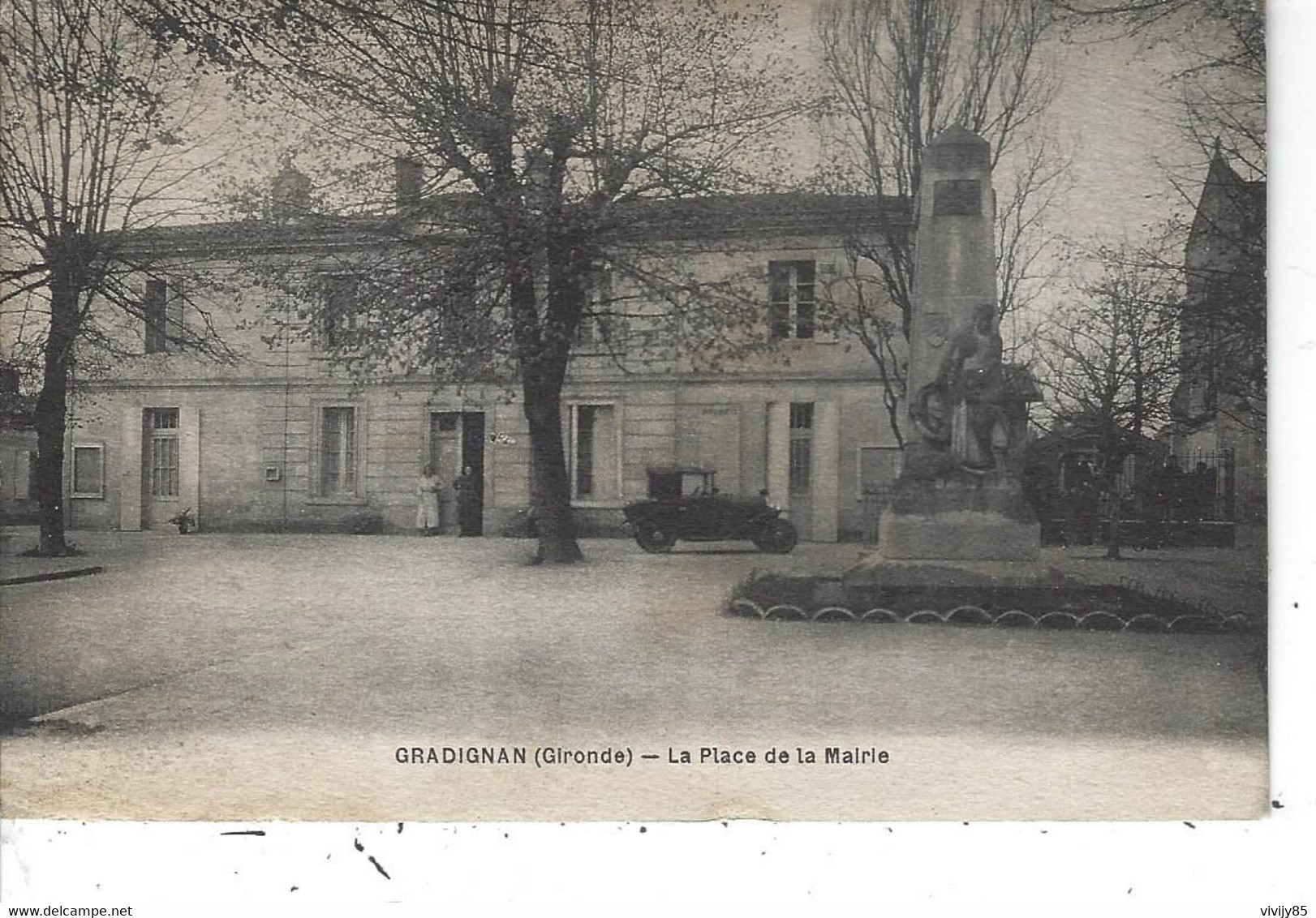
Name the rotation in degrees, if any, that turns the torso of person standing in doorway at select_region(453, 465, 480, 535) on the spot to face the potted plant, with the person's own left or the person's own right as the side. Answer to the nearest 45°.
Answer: approximately 90° to the person's own right

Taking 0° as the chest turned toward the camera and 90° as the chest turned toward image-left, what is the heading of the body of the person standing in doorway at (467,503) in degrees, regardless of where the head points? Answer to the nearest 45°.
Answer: approximately 0°
